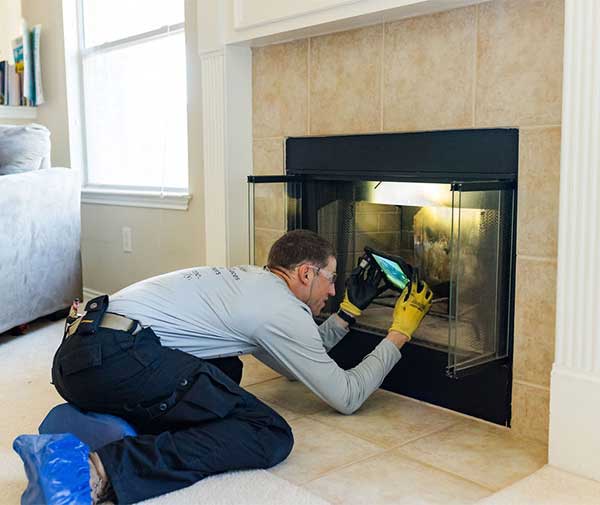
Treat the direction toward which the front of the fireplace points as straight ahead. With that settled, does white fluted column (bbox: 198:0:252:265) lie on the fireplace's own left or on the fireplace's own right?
on the fireplace's own right

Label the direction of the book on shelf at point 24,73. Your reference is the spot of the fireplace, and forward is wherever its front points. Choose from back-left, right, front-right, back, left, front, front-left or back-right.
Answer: right

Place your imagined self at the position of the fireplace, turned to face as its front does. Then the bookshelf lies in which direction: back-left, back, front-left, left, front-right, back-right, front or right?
right

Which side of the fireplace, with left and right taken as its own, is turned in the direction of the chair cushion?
right

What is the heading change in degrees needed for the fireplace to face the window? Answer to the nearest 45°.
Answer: approximately 90° to its right

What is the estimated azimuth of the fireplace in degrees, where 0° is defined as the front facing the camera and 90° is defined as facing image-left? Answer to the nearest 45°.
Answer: approximately 45°
